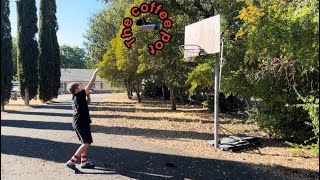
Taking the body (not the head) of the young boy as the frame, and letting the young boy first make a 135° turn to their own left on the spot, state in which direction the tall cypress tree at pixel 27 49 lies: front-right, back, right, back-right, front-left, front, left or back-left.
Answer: front-right

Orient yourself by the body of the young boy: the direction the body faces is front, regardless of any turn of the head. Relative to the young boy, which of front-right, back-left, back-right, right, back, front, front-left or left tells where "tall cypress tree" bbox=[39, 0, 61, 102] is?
left

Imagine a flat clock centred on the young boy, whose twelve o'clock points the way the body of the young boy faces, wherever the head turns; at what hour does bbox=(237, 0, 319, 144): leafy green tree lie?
The leafy green tree is roughly at 12 o'clock from the young boy.

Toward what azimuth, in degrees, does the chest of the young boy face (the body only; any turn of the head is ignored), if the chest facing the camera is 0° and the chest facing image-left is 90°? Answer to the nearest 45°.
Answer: approximately 270°
